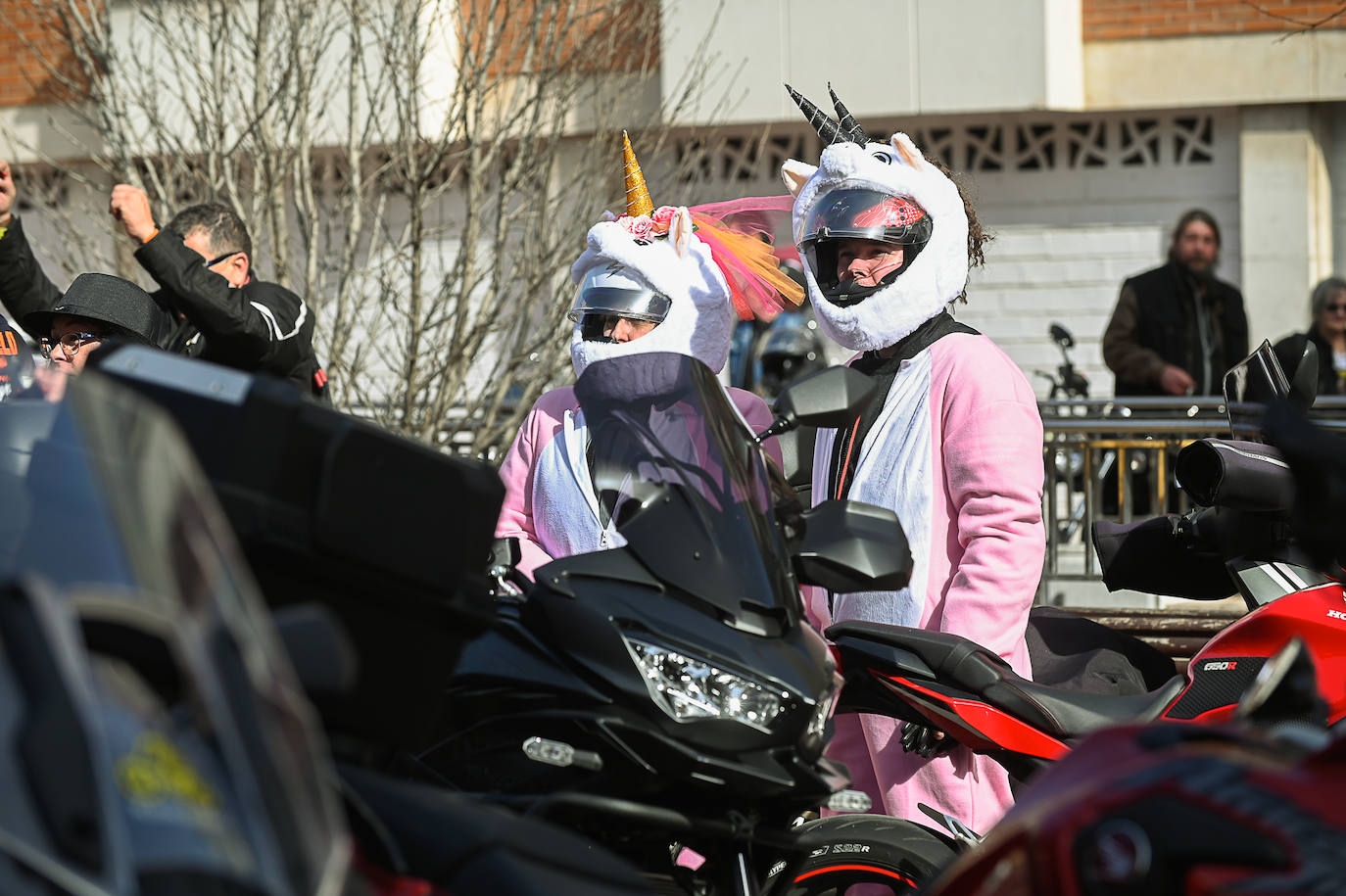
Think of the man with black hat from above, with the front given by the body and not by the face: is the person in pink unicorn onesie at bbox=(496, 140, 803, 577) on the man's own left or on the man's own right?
on the man's own left

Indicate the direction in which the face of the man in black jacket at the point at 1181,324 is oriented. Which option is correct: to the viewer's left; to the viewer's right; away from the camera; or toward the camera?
toward the camera

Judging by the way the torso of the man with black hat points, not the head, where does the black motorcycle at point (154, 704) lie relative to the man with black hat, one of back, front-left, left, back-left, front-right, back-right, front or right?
front-left

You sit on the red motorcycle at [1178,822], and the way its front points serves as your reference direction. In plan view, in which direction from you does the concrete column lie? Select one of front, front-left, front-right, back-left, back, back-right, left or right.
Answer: left

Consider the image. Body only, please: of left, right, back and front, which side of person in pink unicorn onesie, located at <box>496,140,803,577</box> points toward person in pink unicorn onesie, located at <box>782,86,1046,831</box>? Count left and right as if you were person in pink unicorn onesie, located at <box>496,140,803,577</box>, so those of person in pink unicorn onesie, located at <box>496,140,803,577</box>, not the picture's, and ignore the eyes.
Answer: left

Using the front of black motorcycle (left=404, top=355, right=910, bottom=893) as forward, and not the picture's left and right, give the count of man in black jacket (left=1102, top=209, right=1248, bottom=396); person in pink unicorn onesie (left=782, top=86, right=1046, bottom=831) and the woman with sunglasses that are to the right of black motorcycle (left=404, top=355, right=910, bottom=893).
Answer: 0

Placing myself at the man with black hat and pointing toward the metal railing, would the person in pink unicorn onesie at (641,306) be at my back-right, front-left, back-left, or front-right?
front-right

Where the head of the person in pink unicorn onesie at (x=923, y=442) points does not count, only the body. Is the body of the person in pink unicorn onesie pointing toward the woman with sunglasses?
no

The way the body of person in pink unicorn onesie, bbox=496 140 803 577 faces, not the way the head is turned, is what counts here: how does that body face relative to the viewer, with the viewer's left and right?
facing the viewer and to the left of the viewer

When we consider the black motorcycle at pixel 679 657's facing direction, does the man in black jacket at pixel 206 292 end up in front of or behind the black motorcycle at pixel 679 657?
behind

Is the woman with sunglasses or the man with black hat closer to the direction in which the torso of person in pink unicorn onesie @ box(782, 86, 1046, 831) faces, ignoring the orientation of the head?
the man with black hat

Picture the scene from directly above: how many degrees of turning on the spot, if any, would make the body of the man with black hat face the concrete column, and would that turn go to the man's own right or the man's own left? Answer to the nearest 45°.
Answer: approximately 180°

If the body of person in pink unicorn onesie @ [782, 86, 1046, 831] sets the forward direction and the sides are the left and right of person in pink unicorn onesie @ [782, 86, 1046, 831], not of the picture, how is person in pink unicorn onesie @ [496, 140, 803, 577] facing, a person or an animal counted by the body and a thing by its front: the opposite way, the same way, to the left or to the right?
the same way

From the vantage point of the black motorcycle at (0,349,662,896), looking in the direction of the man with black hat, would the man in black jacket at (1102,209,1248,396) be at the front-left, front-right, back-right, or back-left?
front-right

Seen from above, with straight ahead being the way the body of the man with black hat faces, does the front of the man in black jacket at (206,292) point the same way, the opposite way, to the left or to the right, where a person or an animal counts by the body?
the same way

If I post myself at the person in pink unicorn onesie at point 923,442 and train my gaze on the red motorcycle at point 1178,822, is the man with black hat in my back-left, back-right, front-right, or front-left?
back-right
